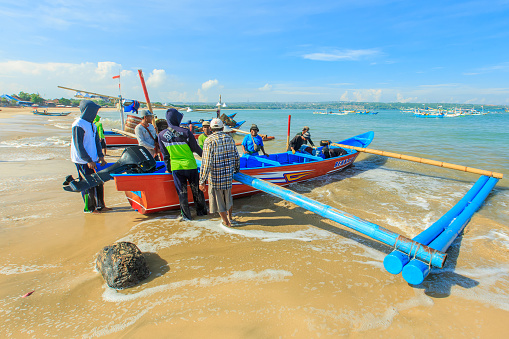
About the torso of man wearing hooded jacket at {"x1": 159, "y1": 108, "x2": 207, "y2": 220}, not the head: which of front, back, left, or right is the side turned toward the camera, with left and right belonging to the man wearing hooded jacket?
back

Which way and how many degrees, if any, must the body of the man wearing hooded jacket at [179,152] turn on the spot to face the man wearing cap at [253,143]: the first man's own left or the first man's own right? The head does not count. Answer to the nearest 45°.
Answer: approximately 45° to the first man's own right

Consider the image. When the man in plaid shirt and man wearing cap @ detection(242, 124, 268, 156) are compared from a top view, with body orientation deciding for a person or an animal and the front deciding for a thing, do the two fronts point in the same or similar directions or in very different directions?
very different directions

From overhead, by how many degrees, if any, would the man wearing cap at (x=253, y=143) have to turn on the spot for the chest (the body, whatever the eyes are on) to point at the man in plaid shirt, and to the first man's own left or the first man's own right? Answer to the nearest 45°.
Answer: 0° — they already face them

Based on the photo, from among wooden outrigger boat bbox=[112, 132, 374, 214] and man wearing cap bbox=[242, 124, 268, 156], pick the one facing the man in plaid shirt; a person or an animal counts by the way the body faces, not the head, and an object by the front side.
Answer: the man wearing cap

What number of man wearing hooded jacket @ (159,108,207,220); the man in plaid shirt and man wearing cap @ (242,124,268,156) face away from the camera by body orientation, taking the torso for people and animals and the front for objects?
2

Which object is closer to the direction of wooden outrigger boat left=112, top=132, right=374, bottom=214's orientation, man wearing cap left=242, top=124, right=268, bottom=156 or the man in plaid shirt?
the man wearing cap

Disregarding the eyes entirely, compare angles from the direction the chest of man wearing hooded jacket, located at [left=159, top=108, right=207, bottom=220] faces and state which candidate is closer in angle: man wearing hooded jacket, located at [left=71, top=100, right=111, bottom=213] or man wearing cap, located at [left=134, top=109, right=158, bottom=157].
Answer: the man wearing cap

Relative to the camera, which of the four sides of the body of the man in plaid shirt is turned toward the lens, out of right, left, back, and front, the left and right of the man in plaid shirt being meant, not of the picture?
back

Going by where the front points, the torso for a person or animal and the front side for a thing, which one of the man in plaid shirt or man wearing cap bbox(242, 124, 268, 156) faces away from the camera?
the man in plaid shirt

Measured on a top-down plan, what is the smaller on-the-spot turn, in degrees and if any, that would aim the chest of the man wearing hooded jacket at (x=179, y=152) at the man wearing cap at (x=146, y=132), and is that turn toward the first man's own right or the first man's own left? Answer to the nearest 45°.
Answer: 0° — they already face them

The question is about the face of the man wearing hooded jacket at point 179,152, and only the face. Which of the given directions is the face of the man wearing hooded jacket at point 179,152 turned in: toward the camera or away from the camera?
away from the camera

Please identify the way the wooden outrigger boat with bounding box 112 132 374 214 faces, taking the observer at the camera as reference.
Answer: facing away from the viewer and to the right of the viewer

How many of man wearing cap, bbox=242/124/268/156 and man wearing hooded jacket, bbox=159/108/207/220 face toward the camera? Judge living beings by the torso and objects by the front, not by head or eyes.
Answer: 1

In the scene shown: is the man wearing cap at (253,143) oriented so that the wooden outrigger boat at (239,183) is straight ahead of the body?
yes
